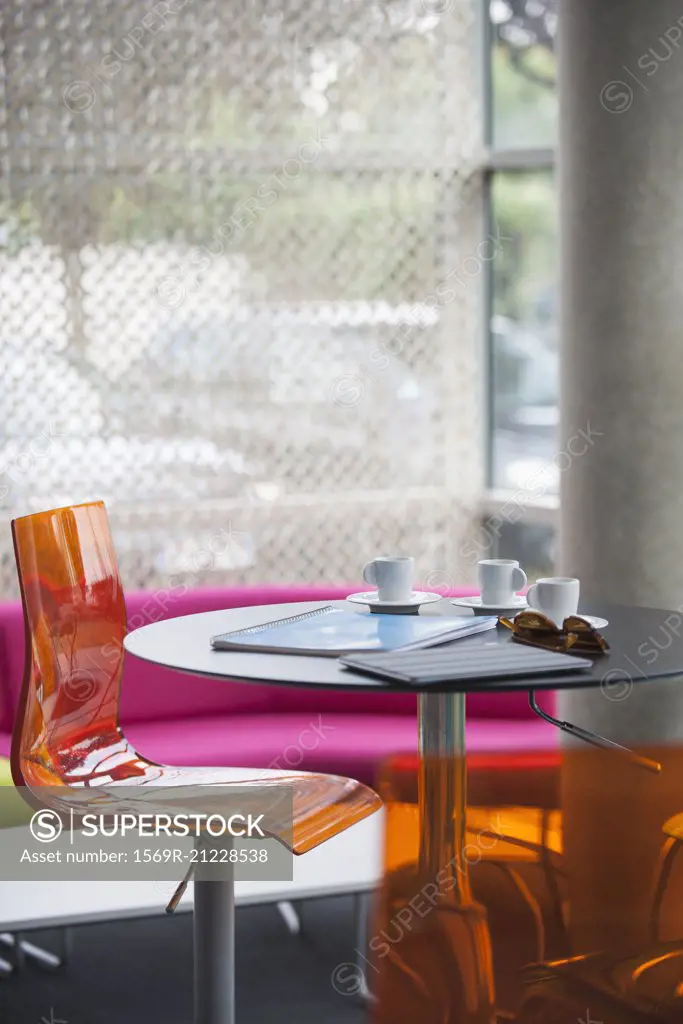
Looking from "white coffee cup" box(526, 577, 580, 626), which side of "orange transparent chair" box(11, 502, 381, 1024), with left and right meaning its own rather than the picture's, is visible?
front

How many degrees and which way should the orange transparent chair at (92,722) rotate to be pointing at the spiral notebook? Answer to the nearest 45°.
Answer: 0° — it already faces it

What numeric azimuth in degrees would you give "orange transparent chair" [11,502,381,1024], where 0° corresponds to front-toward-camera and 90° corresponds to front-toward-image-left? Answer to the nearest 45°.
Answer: approximately 315°

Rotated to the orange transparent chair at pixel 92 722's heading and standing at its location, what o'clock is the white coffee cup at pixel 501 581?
The white coffee cup is roughly at 11 o'clock from the orange transparent chair.

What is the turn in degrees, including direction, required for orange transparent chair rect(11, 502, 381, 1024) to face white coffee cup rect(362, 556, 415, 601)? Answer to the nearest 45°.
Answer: approximately 45° to its left

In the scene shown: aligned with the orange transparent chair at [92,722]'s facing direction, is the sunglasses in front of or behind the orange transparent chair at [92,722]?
in front

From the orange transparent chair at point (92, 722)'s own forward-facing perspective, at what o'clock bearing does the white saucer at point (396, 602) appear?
The white saucer is roughly at 11 o'clock from the orange transparent chair.
